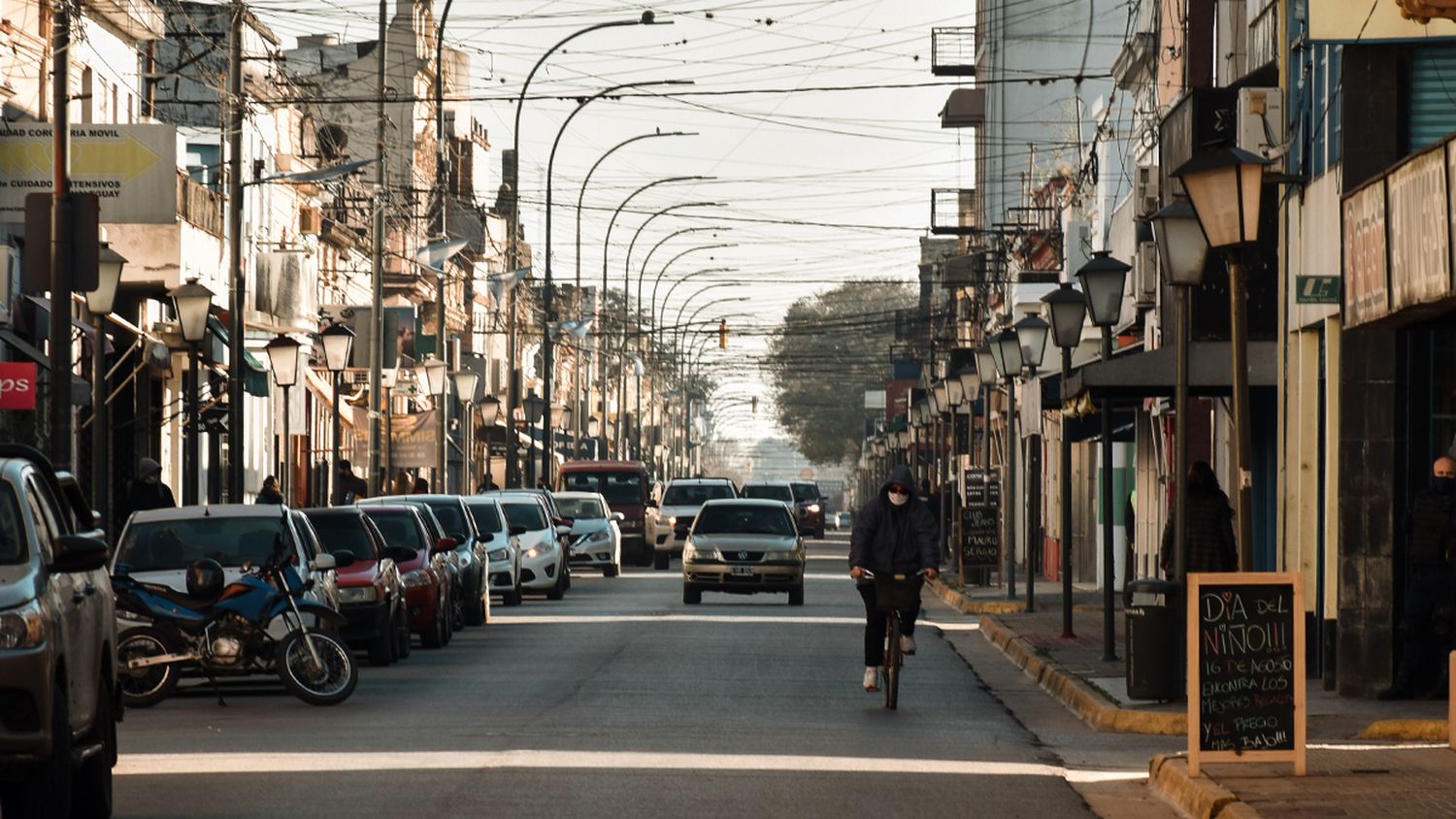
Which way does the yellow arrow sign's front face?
toward the camera

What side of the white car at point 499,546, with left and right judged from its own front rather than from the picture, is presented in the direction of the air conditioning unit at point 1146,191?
left

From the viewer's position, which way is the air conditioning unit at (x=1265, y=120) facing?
facing to the left of the viewer

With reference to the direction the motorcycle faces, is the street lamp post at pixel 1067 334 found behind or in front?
in front

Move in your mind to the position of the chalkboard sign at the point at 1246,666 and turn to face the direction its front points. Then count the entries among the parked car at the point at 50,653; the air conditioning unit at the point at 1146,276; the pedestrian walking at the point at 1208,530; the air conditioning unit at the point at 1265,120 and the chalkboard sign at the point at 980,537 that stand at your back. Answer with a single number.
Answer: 4

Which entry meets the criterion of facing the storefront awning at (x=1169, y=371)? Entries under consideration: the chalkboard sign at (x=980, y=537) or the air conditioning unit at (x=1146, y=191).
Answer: the chalkboard sign

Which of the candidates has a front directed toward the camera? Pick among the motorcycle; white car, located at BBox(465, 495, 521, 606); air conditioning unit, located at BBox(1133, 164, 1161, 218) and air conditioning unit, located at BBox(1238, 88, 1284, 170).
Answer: the white car

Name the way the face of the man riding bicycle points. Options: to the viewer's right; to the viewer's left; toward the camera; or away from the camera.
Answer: toward the camera

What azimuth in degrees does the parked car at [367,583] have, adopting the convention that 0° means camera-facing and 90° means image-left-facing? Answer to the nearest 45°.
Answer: approximately 0°

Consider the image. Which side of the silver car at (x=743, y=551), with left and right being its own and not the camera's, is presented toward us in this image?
front

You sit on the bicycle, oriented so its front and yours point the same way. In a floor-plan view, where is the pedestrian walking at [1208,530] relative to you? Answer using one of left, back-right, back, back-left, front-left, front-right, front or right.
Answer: back-left

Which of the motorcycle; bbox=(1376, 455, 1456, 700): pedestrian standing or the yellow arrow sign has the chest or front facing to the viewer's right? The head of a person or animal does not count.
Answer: the motorcycle

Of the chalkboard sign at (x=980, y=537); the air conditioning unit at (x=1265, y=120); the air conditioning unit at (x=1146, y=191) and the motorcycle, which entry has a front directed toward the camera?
the chalkboard sign

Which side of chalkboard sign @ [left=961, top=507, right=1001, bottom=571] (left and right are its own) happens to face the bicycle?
front

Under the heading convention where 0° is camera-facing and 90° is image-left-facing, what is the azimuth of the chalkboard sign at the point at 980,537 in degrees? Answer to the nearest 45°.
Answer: approximately 0°

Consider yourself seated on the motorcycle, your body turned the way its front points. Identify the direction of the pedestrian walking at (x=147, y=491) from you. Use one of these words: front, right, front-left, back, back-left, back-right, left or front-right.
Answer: left

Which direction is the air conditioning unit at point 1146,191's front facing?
to the viewer's left
